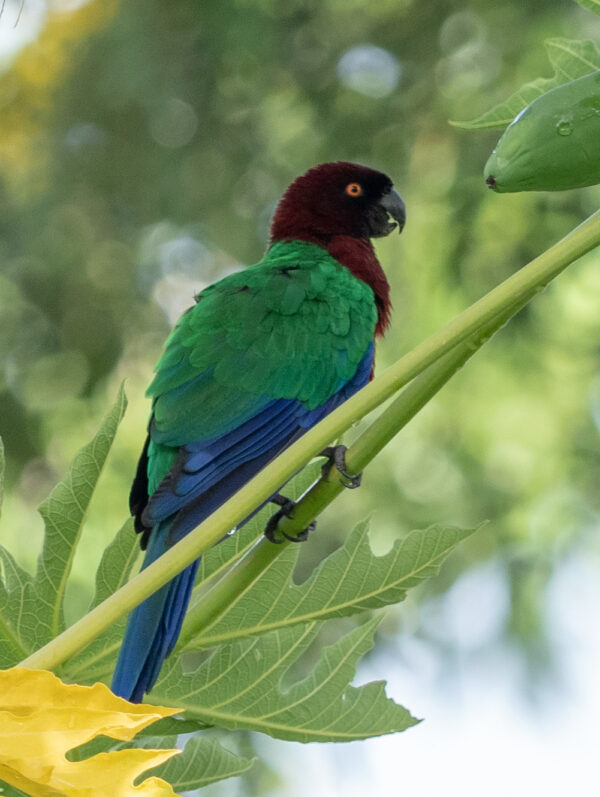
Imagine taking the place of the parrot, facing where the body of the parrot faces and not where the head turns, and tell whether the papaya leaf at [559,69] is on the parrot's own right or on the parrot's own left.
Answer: on the parrot's own right

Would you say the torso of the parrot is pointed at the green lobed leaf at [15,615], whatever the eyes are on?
no

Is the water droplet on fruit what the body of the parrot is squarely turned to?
no

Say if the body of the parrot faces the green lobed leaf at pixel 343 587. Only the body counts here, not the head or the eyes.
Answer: no

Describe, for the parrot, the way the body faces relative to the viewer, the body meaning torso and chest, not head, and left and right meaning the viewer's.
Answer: facing away from the viewer and to the right of the viewer

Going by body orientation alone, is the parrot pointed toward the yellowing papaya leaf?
no

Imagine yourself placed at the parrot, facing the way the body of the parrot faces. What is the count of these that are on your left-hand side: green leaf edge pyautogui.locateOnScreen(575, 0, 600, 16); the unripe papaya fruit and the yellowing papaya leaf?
0
